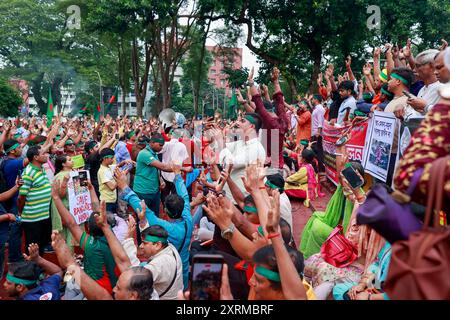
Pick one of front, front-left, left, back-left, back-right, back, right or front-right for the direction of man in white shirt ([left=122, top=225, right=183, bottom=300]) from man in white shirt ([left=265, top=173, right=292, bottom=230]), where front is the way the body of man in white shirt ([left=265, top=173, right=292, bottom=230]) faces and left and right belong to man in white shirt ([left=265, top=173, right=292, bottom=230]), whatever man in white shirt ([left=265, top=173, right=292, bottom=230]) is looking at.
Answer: front-left

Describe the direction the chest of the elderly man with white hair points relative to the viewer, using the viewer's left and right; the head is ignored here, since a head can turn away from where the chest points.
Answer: facing to the left of the viewer

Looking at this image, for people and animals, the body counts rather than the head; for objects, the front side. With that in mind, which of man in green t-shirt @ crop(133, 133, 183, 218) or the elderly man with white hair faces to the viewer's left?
the elderly man with white hair

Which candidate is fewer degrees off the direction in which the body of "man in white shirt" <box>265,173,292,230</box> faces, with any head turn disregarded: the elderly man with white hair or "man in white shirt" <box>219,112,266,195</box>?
the man in white shirt

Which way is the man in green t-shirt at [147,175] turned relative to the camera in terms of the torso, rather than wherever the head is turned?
to the viewer's right
